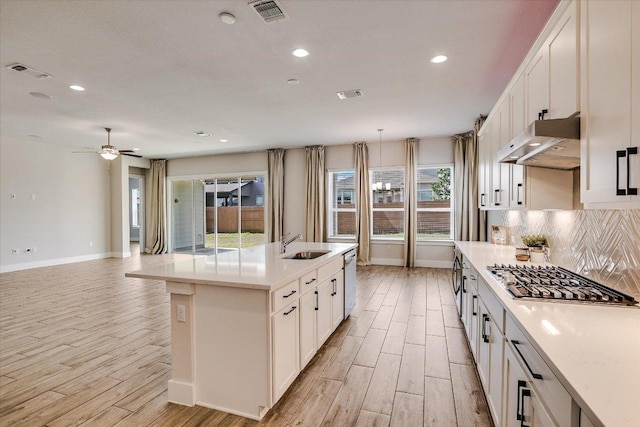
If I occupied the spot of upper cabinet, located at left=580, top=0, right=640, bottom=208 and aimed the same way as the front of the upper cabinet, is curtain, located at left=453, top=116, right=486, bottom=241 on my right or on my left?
on my right

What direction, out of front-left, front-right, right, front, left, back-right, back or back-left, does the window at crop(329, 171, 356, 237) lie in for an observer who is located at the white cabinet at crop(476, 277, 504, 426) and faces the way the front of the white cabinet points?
front-right

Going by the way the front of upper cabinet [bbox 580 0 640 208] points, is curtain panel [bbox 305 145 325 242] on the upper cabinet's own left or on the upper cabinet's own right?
on the upper cabinet's own right

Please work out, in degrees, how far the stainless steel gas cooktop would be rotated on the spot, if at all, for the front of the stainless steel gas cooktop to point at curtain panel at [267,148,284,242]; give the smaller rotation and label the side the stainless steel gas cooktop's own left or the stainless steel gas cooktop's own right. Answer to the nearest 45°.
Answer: approximately 45° to the stainless steel gas cooktop's own right

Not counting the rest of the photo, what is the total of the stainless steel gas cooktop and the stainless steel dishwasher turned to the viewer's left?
1

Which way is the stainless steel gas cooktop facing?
to the viewer's left

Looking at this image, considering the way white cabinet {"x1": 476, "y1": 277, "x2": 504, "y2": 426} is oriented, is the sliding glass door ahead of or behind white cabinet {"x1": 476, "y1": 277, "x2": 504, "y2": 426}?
ahead

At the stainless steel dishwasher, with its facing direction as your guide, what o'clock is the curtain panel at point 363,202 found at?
The curtain panel is roughly at 9 o'clock from the stainless steel dishwasher.

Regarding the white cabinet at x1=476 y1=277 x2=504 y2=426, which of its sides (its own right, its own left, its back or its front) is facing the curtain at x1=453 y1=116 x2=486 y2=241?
right

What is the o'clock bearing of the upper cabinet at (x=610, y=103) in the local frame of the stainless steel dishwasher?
The upper cabinet is roughly at 2 o'clock from the stainless steel dishwasher.

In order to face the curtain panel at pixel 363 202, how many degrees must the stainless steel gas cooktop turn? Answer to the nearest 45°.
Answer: approximately 45° to its right

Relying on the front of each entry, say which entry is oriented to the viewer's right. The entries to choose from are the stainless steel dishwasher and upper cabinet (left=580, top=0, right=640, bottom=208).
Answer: the stainless steel dishwasher

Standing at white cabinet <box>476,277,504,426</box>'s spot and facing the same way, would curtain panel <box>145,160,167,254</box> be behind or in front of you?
in front

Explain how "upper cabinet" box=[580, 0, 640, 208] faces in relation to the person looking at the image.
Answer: facing the viewer and to the left of the viewer

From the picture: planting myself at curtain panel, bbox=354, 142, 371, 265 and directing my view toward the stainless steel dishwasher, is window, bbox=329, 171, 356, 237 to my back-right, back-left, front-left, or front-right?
back-right

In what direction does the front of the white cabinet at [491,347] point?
to the viewer's left

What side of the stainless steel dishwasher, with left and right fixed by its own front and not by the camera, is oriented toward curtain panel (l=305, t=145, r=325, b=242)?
left

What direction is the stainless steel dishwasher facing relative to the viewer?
to the viewer's right

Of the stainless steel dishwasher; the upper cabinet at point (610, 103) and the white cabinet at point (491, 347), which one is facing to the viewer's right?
the stainless steel dishwasher
